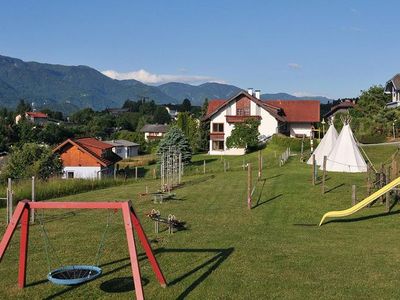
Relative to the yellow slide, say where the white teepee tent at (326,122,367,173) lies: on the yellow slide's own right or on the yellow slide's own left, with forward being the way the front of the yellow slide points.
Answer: on the yellow slide's own right

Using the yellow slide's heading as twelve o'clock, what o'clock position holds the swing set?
The swing set is roughly at 10 o'clock from the yellow slide.

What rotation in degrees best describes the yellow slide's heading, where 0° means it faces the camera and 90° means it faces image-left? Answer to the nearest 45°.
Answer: approximately 90°

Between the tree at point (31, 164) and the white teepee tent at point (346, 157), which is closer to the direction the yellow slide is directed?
the tree

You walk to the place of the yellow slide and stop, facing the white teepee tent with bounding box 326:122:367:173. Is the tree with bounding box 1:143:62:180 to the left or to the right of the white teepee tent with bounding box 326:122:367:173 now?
left

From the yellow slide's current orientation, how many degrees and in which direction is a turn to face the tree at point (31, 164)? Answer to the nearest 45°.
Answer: approximately 45° to its right
